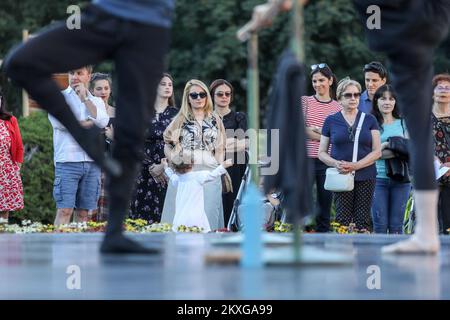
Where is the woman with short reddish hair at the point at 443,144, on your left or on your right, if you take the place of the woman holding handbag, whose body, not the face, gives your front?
on your left

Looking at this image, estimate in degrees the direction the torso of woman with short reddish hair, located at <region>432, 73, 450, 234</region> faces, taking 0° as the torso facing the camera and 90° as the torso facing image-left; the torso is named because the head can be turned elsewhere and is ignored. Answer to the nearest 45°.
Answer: approximately 0°

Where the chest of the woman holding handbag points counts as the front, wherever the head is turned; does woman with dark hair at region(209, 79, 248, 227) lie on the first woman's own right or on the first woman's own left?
on the first woman's own right

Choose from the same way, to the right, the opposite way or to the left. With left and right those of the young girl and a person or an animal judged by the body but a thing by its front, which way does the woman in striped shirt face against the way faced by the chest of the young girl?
the opposite way

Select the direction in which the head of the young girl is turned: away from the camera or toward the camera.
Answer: away from the camera

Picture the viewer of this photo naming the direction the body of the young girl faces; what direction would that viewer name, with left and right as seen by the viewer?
facing away from the viewer

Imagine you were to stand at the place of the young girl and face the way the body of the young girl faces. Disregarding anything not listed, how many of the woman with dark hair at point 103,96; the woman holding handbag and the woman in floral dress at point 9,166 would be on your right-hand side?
1

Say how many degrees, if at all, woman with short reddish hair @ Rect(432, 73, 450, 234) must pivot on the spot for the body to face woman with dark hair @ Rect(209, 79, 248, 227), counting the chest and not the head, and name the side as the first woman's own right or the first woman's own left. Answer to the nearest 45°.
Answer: approximately 90° to the first woman's own right
